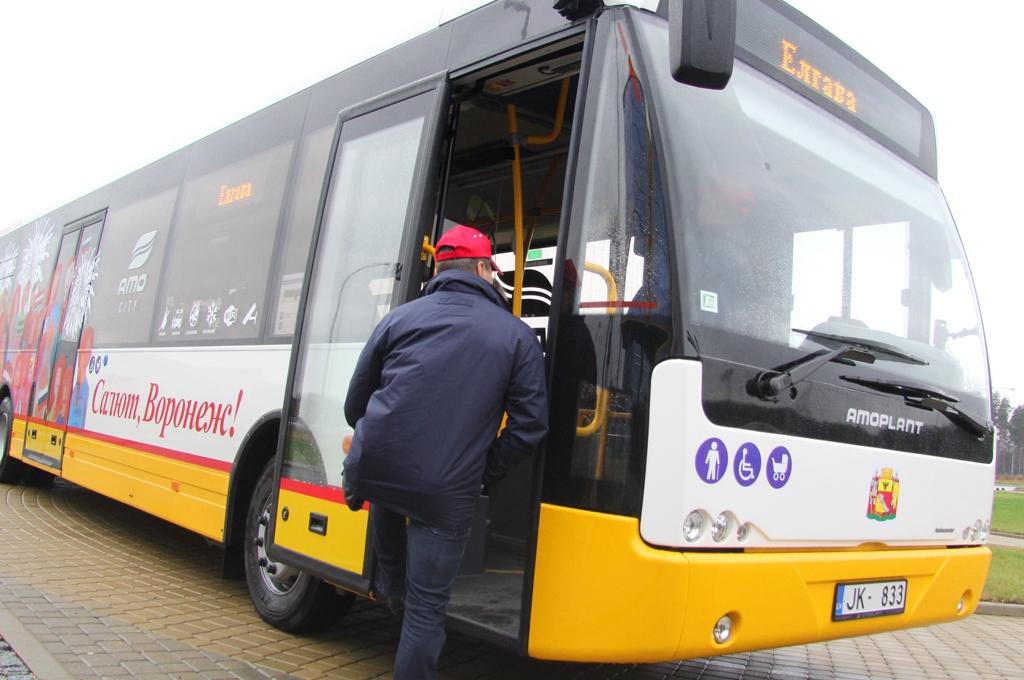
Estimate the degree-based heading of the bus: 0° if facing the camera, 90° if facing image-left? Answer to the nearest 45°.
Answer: approximately 315°
